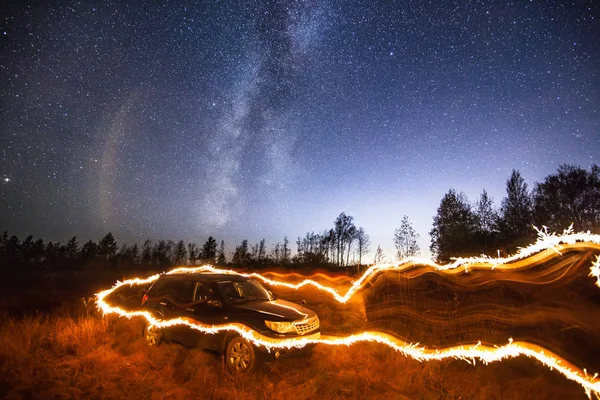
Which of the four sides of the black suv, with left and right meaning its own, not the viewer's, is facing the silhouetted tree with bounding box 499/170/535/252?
left

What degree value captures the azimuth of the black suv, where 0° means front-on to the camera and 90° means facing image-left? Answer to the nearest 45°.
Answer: approximately 315°

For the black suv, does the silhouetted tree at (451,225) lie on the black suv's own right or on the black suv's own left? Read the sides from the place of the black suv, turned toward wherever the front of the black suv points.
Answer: on the black suv's own left

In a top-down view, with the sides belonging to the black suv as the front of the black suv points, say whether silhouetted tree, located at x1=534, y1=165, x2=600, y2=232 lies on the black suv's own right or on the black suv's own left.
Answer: on the black suv's own left
